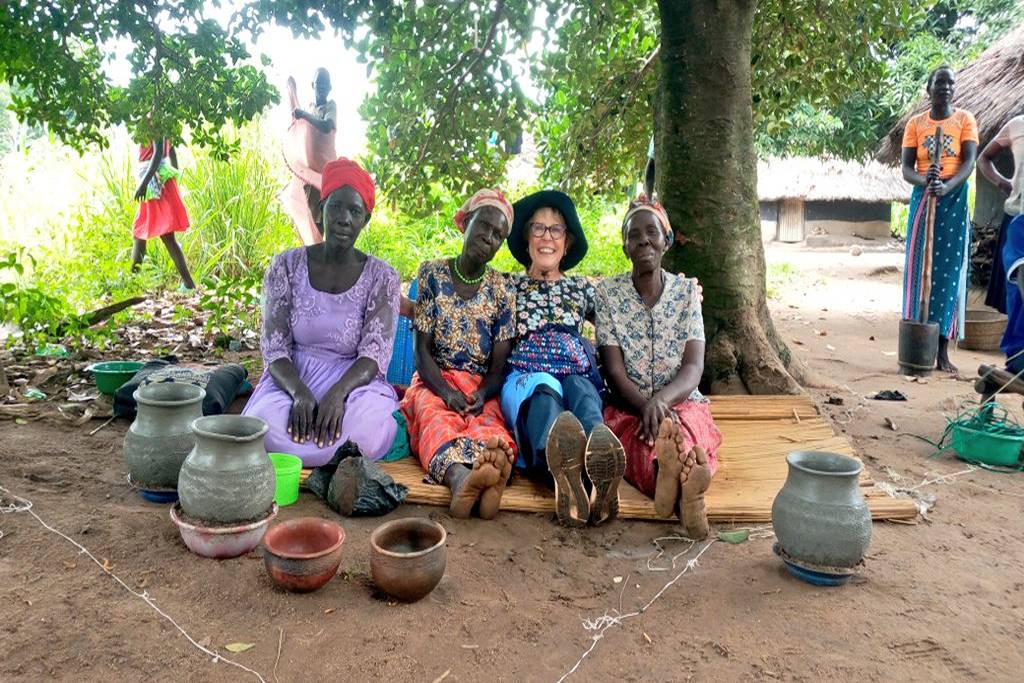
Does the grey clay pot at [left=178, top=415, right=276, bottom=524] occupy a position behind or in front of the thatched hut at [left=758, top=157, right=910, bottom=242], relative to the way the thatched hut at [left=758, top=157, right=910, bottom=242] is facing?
in front

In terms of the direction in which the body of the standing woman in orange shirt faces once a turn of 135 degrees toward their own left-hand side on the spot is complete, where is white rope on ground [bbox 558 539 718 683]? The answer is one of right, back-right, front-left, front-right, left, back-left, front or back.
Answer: back-right

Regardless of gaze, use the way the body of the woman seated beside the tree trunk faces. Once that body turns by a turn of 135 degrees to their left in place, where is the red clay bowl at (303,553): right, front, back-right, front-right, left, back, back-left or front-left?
back

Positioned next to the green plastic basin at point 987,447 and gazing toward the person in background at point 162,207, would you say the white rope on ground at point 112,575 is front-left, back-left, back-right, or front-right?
front-left

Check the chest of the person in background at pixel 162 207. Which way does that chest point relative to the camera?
to the viewer's left

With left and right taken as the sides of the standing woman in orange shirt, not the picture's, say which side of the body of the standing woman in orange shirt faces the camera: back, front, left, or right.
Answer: front

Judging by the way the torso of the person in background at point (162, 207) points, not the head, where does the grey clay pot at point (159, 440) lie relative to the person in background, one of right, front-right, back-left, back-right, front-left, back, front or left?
left

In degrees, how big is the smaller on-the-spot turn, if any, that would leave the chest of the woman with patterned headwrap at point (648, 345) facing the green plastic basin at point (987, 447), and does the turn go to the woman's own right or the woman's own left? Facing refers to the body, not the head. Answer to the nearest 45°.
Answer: approximately 90° to the woman's own left

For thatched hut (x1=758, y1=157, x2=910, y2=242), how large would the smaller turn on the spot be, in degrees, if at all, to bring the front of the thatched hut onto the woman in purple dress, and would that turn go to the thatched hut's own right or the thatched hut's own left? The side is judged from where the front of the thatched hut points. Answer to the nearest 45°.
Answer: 0° — it already faces them

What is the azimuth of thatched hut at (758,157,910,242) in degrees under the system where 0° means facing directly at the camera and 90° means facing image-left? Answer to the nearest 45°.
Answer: approximately 0°

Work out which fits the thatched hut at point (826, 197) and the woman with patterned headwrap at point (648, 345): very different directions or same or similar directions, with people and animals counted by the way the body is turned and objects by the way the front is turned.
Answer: same or similar directions

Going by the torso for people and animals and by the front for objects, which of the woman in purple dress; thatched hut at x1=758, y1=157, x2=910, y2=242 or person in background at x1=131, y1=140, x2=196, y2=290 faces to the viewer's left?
the person in background

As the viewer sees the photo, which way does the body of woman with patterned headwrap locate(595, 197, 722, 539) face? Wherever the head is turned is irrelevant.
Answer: toward the camera

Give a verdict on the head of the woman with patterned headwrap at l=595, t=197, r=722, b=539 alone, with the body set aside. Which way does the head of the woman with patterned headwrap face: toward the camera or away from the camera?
toward the camera

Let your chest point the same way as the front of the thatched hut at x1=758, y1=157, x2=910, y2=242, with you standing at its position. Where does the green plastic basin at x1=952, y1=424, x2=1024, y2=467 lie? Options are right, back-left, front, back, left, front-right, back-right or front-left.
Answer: front

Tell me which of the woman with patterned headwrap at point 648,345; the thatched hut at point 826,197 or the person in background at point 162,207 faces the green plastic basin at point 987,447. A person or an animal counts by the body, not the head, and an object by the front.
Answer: the thatched hut
